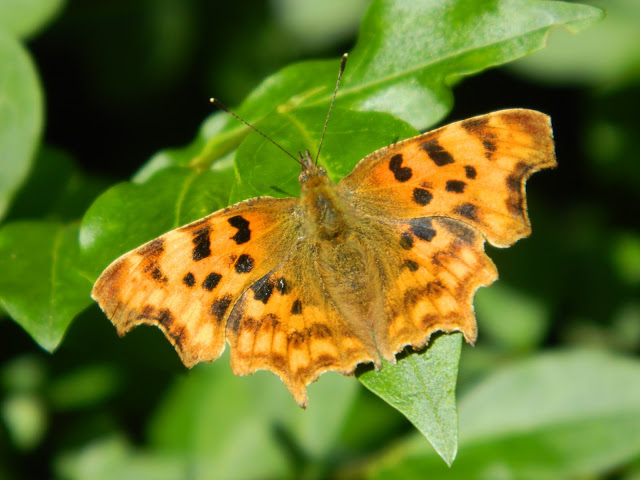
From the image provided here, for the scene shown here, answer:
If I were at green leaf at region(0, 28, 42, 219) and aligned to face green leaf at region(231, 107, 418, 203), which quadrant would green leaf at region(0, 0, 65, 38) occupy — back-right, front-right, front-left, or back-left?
back-left

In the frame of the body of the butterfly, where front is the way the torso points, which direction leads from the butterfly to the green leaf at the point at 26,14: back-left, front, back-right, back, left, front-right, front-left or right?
front-left

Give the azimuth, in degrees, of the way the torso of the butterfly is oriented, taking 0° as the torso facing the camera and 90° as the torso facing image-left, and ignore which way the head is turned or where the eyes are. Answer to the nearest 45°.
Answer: approximately 180°

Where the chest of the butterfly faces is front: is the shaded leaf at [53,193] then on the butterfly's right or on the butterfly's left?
on the butterfly's left

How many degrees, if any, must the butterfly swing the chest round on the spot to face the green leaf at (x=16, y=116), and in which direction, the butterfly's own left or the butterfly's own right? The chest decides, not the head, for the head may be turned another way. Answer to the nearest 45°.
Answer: approximately 45° to the butterfly's own left
